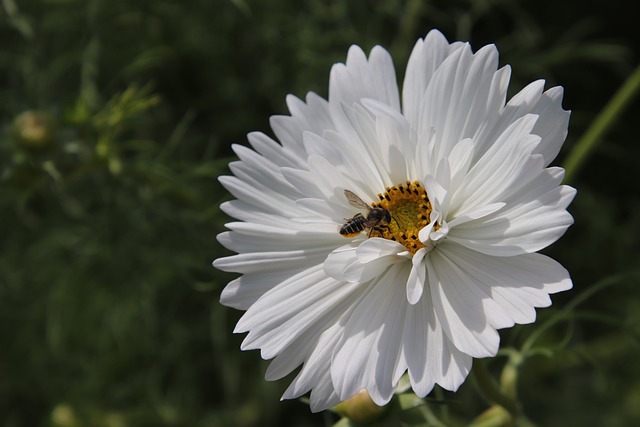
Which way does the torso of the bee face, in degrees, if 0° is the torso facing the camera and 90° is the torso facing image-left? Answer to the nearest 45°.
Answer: approximately 270°
